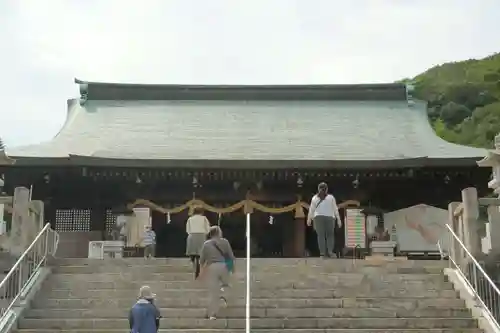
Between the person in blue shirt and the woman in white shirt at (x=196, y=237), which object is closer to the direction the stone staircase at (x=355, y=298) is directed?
the person in blue shirt

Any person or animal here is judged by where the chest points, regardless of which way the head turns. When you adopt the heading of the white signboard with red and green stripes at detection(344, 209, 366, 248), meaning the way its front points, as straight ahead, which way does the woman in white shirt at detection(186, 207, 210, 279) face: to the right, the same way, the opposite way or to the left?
the opposite way

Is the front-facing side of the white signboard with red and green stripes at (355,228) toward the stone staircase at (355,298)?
yes

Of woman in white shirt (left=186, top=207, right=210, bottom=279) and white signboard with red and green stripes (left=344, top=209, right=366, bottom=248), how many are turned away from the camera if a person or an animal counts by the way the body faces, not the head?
1

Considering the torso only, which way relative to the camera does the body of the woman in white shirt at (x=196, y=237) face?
away from the camera

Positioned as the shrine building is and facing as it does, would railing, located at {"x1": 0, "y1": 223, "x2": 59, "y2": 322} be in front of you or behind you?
in front

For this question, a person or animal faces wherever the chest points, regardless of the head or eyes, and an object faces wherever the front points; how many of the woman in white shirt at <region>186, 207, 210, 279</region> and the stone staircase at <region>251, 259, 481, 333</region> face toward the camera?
1

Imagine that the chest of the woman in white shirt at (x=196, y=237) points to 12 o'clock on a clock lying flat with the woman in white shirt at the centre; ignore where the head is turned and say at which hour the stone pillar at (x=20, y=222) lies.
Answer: The stone pillar is roughly at 9 o'clock from the woman in white shirt.

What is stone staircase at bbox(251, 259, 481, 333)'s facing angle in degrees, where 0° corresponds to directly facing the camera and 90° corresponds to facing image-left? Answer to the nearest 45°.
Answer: approximately 0°
